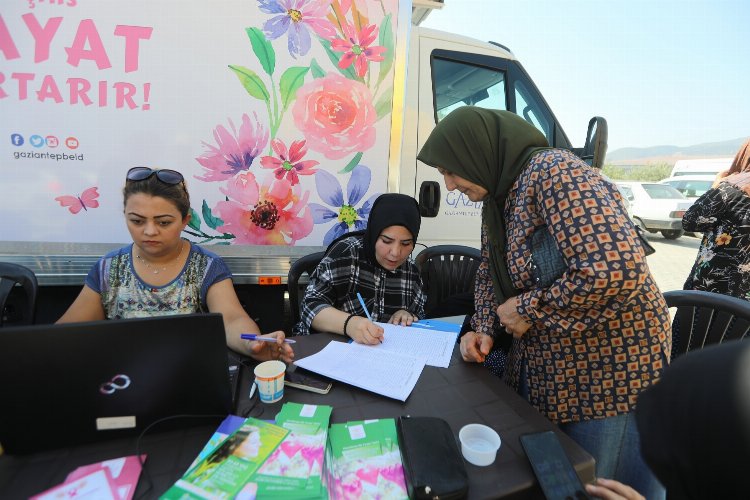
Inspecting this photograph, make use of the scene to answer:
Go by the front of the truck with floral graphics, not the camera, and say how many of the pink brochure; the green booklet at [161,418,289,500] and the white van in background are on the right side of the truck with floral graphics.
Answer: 2

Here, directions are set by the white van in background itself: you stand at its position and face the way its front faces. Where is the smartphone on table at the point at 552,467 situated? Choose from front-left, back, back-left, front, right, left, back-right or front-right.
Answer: left

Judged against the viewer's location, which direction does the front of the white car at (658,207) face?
facing away from the viewer and to the left of the viewer

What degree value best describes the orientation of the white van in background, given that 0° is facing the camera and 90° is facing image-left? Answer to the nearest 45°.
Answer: approximately 90°

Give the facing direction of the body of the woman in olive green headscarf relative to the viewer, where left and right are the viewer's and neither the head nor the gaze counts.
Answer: facing to the left of the viewer

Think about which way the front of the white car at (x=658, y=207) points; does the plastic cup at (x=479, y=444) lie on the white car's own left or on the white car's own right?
on the white car's own left

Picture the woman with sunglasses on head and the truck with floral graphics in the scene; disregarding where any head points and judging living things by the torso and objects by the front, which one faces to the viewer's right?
the truck with floral graphics

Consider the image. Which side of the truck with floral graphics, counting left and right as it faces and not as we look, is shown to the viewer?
right

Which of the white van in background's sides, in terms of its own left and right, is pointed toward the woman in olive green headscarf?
left
